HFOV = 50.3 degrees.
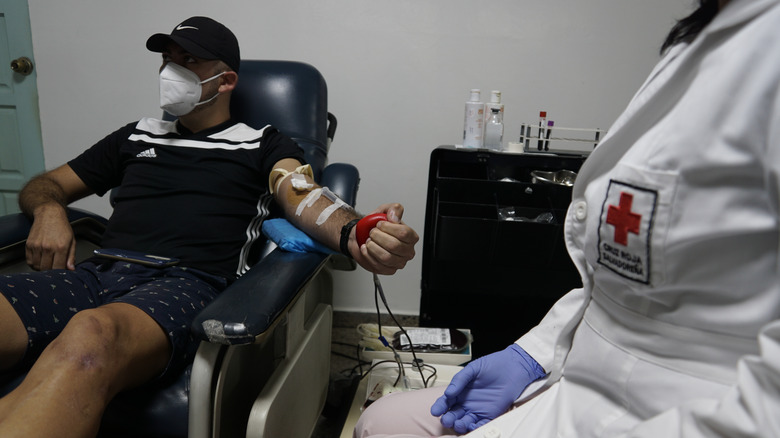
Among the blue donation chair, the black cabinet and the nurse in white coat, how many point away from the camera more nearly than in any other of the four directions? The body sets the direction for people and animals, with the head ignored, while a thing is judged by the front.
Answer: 0

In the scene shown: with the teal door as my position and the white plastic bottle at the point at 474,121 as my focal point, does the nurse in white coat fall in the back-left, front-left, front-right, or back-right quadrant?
front-right

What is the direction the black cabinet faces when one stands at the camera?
facing the viewer

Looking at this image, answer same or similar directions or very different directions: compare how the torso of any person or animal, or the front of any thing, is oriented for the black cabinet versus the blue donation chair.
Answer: same or similar directions

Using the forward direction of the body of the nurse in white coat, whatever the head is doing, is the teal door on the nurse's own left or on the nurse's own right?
on the nurse's own right

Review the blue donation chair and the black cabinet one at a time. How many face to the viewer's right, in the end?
0

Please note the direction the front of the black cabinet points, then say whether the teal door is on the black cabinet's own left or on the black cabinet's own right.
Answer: on the black cabinet's own right

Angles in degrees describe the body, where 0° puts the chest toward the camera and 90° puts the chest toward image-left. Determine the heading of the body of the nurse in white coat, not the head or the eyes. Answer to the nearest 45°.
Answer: approximately 45°

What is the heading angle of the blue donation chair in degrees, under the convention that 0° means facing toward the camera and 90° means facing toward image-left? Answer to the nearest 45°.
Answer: approximately 45°
